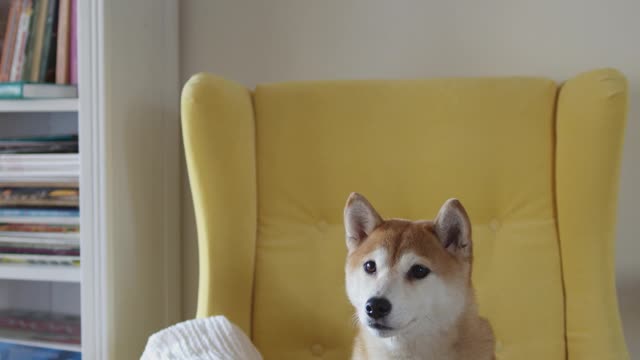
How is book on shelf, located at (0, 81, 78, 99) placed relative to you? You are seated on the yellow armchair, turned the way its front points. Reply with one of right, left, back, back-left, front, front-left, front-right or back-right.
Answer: right

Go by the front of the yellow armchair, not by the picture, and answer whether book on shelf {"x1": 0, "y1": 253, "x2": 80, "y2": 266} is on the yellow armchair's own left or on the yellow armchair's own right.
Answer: on the yellow armchair's own right

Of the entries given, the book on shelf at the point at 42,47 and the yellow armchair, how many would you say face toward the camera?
2

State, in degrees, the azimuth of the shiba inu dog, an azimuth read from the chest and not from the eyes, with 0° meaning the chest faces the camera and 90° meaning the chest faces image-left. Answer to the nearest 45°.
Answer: approximately 45°

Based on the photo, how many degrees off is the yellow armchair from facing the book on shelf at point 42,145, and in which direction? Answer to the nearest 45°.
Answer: approximately 90° to its right

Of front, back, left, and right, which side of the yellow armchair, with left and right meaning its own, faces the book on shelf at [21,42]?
right

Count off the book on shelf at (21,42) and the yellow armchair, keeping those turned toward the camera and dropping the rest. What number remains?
2
